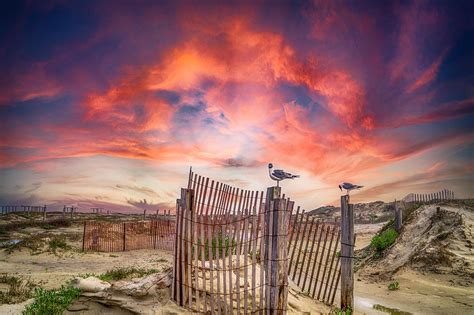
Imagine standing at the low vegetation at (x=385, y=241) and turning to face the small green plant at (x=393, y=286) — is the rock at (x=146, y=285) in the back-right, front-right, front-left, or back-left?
front-right

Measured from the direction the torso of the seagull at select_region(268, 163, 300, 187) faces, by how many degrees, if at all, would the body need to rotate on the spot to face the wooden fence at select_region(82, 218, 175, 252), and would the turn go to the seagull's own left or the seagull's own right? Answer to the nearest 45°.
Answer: approximately 45° to the seagull's own right

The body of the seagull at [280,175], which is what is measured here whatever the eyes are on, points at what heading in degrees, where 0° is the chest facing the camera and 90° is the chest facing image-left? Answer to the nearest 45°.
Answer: approximately 90°

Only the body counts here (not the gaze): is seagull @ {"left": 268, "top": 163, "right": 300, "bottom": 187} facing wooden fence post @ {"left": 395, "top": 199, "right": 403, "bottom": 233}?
no

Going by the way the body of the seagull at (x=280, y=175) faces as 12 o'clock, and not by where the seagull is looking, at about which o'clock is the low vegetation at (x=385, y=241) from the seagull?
The low vegetation is roughly at 4 o'clock from the seagull.

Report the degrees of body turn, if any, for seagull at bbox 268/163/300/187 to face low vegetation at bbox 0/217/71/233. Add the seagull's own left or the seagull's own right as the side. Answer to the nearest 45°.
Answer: approximately 45° to the seagull's own right

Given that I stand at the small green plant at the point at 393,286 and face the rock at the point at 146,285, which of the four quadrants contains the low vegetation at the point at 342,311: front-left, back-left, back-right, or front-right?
front-left
